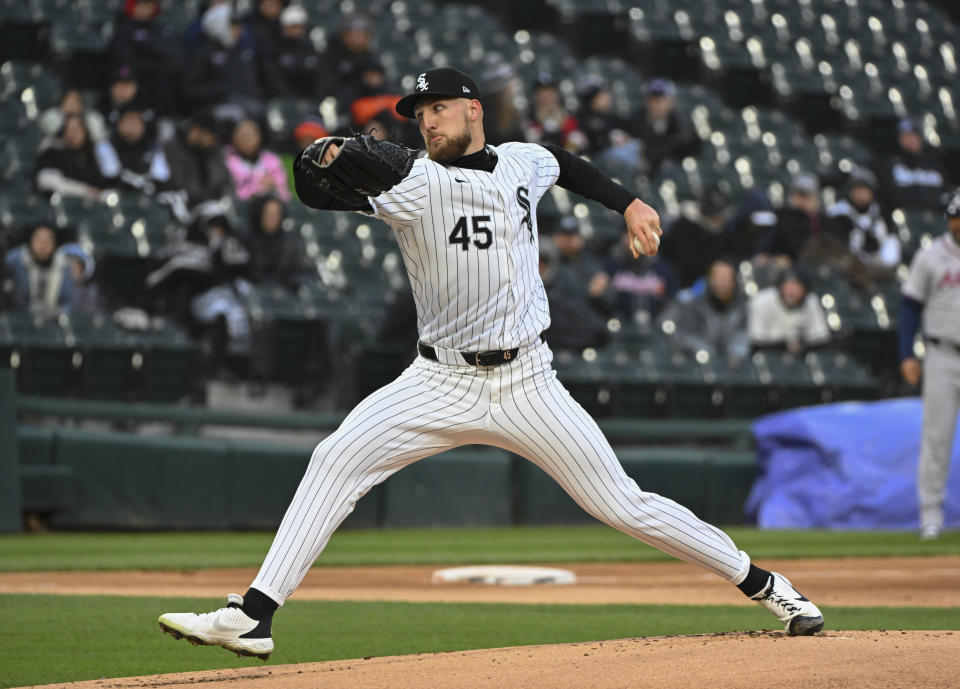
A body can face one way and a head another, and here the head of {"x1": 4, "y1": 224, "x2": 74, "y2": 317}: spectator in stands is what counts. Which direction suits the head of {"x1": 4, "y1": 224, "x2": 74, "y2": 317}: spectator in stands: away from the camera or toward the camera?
toward the camera

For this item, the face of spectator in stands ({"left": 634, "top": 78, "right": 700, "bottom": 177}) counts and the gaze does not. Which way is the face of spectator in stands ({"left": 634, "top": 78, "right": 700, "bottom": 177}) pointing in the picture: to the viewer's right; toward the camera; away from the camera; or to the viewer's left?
toward the camera

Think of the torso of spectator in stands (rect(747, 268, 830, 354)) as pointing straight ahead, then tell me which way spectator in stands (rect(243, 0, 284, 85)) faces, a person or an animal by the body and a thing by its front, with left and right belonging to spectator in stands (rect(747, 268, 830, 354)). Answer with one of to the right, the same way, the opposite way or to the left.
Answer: the same way

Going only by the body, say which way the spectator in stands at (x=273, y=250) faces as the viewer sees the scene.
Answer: toward the camera

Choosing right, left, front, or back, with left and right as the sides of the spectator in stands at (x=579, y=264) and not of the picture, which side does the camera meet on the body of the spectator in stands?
front

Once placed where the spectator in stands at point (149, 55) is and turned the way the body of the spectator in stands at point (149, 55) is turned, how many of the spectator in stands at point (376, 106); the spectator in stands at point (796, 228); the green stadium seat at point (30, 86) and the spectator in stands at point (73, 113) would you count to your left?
2

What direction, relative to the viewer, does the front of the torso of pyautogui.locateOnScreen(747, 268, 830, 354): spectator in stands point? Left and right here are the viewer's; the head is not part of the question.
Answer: facing the viewer

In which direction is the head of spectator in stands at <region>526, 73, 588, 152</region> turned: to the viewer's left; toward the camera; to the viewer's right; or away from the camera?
toward the camera

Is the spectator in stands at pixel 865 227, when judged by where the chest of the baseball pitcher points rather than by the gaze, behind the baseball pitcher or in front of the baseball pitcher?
behind
